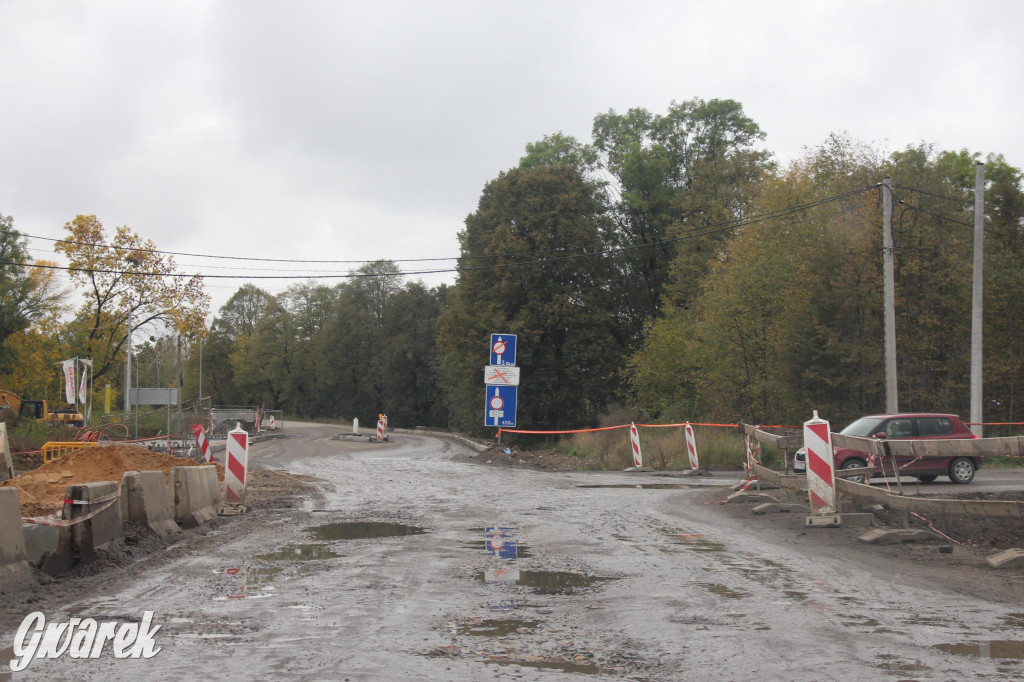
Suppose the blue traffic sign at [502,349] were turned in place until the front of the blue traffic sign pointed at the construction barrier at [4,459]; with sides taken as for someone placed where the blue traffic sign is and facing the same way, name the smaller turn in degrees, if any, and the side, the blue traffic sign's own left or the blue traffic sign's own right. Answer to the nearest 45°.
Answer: approximately 45° to the blue traffic sign's own right

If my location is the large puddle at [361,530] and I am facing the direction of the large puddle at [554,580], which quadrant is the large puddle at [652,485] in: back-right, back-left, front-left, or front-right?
back-left

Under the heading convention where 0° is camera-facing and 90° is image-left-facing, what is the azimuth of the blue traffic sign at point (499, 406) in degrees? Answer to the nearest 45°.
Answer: approximately 0°

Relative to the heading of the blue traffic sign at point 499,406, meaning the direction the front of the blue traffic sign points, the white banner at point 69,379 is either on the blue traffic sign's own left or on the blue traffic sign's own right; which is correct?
on the blue traffic sign's own right

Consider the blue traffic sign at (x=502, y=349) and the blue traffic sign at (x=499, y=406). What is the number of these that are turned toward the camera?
2

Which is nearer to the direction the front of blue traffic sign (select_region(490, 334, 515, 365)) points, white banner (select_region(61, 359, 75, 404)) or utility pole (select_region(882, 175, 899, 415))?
the utility pole

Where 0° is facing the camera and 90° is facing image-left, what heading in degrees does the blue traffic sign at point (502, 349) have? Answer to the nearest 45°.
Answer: approximately 0°
